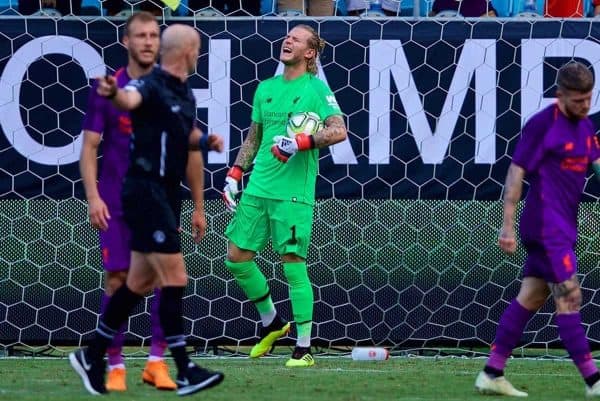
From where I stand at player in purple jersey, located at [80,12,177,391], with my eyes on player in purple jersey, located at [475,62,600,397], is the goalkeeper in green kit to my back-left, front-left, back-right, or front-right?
front-left

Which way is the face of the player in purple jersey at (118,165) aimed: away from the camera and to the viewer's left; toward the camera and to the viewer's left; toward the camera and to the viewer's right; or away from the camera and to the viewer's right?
toward the camera and to the viewer's right

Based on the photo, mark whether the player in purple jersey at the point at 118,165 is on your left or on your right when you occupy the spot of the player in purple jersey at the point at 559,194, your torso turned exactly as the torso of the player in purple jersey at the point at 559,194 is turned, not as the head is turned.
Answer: on your right
